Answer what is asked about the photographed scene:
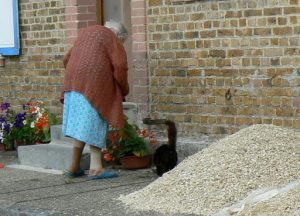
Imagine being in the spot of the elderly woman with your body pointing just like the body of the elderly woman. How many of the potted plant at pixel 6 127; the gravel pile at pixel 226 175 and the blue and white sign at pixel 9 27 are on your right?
1

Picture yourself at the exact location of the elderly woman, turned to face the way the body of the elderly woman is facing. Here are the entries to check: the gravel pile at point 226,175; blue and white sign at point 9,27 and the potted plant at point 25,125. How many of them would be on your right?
1

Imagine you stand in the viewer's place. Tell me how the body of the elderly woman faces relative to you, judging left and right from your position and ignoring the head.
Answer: facing away from the viewer and to the right of the viewer
